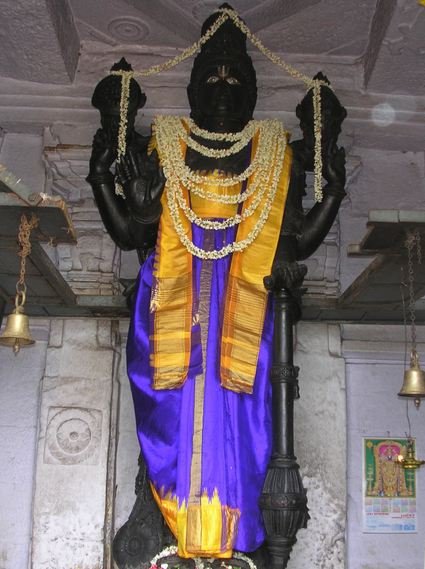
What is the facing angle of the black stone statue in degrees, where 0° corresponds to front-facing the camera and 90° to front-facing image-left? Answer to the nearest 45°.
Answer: approximately 0°

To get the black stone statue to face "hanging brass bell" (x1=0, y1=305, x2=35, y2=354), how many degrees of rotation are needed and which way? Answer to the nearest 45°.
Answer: approximately 45° to its right
